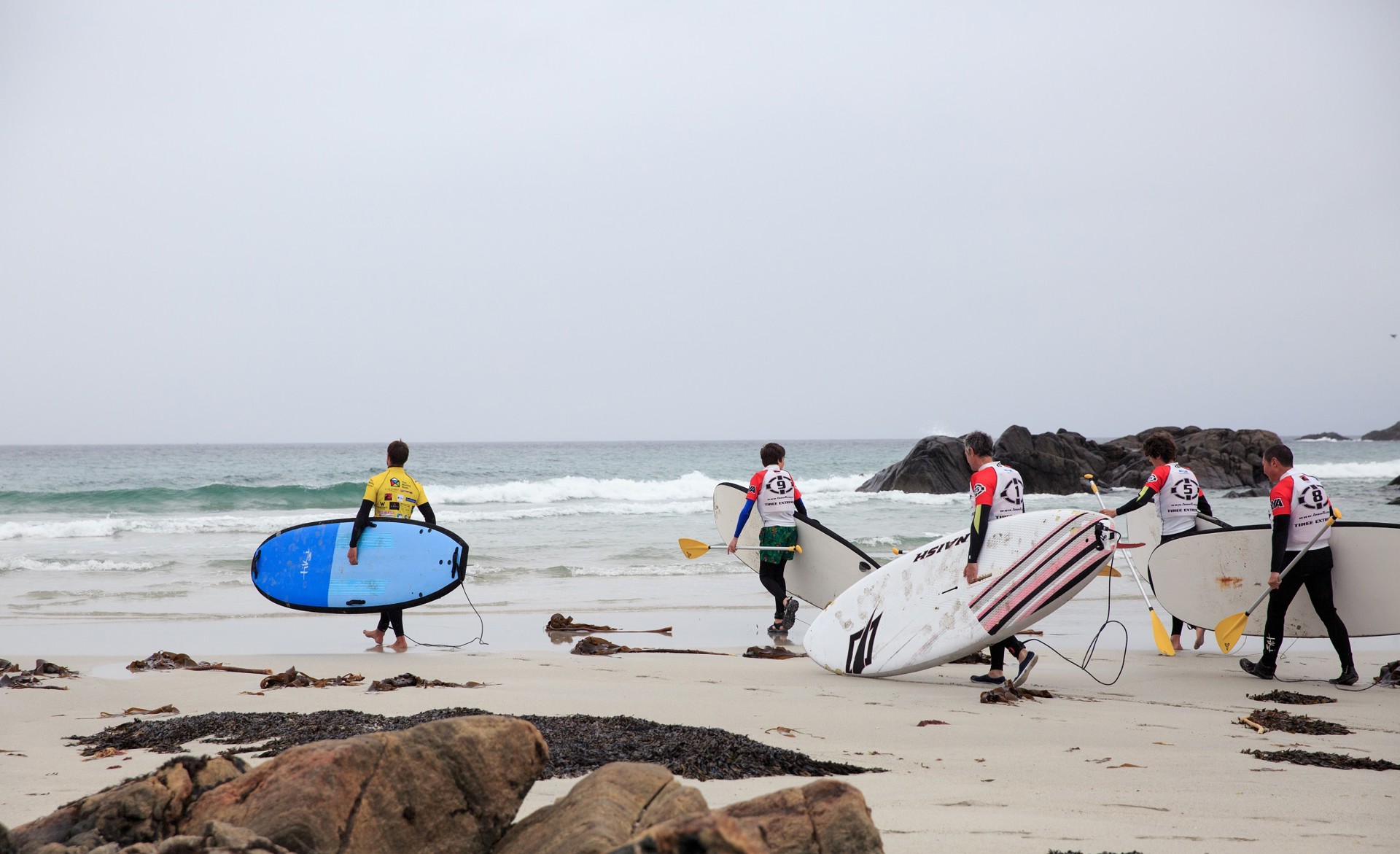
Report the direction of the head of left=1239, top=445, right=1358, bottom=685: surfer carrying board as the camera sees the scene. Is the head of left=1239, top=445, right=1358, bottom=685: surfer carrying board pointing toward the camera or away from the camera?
away from the camera

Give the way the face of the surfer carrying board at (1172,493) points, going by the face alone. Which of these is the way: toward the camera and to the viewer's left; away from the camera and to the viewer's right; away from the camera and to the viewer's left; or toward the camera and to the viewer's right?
away from the camera and to the viewer's left

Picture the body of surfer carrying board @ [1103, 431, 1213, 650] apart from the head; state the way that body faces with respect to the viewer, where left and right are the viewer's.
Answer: facing away from the viewer and to the left of the viewer

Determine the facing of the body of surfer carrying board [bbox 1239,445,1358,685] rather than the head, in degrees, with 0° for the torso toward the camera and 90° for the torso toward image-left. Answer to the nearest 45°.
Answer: approximately 135°

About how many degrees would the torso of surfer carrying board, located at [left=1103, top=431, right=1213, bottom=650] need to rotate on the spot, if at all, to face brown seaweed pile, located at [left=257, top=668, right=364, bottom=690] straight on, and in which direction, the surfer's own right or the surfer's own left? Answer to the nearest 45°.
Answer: approximately 90° to the surfer's own left

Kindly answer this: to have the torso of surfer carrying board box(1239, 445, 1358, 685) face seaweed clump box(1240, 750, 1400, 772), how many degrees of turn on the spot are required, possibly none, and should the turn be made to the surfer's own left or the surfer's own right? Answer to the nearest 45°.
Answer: approximately 135° to the surfer's own left

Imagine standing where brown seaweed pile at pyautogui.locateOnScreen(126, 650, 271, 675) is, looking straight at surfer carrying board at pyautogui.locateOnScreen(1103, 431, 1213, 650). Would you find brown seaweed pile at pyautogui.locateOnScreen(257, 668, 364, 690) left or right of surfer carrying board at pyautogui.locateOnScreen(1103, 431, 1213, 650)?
right

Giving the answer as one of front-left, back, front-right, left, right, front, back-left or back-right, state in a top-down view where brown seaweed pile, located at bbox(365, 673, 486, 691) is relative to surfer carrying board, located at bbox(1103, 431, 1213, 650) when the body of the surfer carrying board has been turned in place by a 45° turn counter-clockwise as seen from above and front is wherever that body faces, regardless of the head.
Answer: front-left

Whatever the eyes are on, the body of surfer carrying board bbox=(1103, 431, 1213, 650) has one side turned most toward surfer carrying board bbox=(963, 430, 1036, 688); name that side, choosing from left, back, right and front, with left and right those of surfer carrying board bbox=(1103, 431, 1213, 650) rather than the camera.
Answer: left

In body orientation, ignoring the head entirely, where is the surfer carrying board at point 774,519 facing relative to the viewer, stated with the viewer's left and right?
facing away from the viewer and to the left of the viewer
